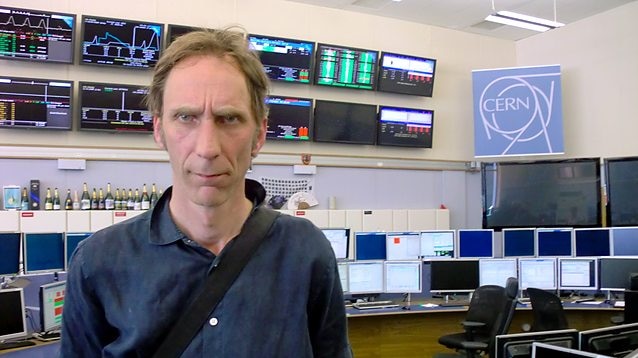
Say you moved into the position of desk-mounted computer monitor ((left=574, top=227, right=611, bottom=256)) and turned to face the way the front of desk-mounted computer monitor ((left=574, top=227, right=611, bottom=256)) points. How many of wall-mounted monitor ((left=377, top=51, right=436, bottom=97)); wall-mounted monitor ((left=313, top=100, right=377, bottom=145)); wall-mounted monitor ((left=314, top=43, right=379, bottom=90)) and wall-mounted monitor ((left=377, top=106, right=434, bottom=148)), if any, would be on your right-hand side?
4

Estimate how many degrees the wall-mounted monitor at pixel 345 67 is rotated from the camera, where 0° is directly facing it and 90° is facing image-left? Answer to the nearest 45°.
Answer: approximately 315°

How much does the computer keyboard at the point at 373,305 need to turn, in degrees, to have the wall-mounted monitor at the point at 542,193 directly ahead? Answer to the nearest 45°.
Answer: approximately 135° to its left

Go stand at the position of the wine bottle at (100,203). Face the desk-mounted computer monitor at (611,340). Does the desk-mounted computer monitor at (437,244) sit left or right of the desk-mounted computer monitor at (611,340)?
left

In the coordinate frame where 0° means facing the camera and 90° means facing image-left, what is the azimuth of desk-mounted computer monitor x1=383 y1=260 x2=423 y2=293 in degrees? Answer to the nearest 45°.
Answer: approximately 0°

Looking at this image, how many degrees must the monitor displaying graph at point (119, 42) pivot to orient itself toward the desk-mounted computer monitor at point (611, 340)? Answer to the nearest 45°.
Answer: approximately 45° to its left

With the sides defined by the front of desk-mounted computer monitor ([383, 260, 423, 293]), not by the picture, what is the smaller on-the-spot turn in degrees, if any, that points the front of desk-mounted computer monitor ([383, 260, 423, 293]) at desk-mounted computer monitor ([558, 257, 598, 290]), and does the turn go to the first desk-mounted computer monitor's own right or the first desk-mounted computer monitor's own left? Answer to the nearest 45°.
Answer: approximately 90° to the first desk-mounted computer monitor's own left

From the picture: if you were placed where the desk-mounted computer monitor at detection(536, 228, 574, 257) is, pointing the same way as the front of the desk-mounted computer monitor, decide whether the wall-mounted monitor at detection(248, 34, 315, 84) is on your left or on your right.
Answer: on your right

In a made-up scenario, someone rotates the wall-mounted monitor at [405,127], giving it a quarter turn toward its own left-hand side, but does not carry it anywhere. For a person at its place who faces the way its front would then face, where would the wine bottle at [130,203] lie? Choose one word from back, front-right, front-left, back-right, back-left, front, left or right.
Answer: back

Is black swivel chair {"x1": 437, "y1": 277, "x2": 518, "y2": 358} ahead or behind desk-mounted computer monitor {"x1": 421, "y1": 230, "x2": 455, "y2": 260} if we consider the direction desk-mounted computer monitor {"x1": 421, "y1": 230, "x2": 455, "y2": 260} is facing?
ahead
